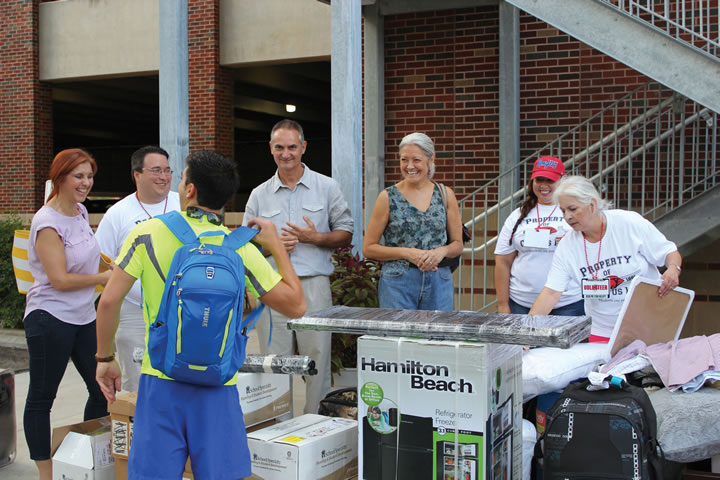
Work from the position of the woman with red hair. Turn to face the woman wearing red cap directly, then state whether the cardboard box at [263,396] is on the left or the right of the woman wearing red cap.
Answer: right

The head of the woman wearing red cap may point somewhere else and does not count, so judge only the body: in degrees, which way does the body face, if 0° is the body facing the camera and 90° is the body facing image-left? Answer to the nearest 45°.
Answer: approximately 0°

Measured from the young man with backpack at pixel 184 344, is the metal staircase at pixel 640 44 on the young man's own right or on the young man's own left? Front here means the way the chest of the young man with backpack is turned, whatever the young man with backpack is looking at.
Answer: on the young man's own right

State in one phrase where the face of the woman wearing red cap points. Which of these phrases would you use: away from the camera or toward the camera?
toward the camera

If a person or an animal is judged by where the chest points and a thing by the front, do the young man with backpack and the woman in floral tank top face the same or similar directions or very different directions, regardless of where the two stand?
very different directions

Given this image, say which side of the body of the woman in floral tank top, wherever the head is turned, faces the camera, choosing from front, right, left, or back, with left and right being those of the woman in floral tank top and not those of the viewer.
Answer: front

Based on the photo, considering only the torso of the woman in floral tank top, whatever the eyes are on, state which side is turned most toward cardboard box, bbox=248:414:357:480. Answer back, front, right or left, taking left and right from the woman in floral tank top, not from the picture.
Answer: front

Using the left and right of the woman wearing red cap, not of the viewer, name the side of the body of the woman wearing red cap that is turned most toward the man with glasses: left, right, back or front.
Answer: right

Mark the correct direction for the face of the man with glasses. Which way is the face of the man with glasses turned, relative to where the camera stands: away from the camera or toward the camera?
toward the camera

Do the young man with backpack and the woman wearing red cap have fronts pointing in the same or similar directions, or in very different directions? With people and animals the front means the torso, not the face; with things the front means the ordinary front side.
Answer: very different directions

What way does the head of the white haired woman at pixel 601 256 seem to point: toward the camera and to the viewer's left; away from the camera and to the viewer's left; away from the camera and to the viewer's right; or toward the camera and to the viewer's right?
toward the camera and to the viewer's left

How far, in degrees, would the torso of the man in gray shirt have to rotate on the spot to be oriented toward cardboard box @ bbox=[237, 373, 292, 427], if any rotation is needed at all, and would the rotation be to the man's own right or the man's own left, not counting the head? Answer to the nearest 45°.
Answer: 0° — they already face it

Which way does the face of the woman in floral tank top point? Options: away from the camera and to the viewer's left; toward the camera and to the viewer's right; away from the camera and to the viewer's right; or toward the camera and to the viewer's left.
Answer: toward the camera and to the viewer's left

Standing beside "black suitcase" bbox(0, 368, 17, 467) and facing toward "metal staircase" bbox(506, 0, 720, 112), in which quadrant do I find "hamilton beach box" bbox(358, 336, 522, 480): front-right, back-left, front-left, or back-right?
front-right

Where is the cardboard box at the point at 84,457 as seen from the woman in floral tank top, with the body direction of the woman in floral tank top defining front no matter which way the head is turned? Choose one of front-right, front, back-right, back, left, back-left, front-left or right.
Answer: front-right

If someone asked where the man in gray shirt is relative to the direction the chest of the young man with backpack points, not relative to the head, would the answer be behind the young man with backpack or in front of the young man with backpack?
in front

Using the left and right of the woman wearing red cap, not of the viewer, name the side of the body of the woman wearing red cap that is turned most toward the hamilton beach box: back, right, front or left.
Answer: front

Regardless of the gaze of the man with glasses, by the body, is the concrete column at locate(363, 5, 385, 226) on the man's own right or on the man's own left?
on the man's own left

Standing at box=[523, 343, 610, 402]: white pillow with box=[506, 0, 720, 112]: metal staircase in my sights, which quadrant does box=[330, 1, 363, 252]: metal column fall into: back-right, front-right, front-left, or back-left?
front-left

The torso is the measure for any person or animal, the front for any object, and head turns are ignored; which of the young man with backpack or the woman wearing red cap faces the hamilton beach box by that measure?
the woman wearing red cap

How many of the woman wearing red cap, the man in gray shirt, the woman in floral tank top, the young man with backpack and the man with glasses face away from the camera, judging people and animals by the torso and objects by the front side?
1

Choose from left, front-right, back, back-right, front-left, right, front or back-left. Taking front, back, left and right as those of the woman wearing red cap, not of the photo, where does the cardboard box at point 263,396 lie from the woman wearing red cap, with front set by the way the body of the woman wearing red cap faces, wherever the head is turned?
front-right
